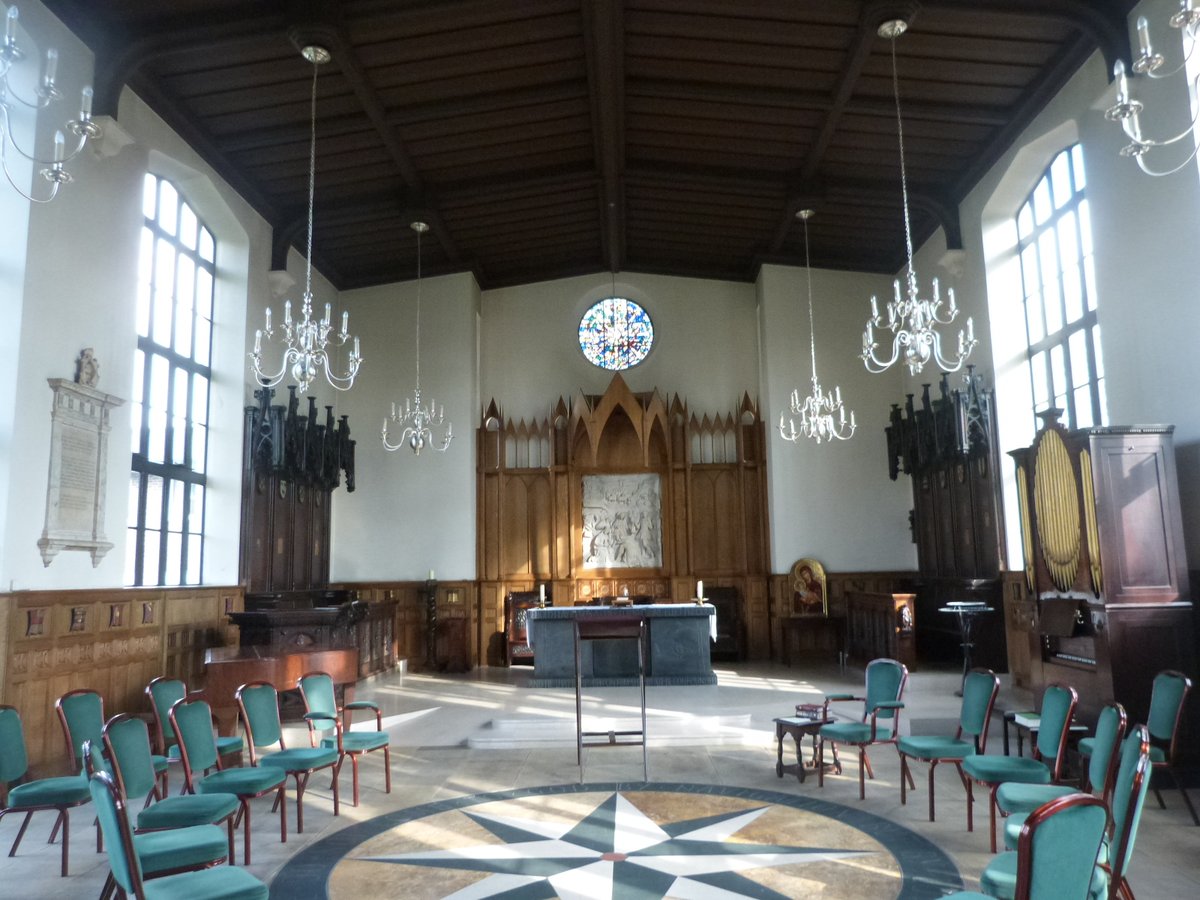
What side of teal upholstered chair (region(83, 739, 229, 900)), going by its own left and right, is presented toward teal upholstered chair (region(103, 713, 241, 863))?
left

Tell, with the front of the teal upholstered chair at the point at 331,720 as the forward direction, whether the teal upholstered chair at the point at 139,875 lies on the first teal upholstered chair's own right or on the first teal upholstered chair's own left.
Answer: on the first teal upholstered chair's own right

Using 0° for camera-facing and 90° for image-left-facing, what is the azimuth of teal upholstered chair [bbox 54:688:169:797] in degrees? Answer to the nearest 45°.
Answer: approximately 315°

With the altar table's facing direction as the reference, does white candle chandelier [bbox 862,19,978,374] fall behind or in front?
in front

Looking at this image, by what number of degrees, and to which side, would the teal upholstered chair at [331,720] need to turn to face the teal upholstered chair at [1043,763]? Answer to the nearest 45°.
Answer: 0° — it already faces it

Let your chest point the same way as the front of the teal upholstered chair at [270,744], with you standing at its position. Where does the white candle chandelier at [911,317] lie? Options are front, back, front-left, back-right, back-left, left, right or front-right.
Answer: front-left

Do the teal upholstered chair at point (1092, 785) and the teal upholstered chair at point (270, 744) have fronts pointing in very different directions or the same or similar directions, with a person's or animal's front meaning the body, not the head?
very different directions

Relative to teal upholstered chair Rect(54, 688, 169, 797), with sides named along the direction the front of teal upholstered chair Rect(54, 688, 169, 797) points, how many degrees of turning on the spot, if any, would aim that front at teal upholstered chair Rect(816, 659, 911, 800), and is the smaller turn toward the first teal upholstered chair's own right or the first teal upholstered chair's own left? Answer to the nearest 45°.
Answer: approximately 45° to the first teal upholstered chair's own left

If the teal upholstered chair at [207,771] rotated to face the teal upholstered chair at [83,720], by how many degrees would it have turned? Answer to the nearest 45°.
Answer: approximately 180°

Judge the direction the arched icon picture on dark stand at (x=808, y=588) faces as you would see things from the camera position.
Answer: facing the viewer

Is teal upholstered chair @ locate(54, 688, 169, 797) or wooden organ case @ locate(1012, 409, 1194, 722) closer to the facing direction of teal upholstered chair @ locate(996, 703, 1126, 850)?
the teal upholstered chair

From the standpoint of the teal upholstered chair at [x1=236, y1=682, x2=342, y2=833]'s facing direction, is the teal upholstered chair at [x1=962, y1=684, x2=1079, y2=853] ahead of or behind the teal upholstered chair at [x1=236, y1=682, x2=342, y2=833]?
ahead

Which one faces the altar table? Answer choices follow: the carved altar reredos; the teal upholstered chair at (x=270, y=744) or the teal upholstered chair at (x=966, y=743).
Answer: the carved altar reredos

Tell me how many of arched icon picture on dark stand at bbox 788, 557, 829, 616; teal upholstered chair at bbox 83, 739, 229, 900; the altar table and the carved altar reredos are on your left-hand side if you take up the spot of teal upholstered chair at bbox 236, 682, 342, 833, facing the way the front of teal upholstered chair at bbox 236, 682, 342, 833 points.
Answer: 3

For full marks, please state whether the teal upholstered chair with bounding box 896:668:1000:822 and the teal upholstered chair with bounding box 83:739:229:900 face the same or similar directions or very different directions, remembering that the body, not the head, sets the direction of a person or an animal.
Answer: very different directions

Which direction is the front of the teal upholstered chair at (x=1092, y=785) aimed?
to the viewer's left

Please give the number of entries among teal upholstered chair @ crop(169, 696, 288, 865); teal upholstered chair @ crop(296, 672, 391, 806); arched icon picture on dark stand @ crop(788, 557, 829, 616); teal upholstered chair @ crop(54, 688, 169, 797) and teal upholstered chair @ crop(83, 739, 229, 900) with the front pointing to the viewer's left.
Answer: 0

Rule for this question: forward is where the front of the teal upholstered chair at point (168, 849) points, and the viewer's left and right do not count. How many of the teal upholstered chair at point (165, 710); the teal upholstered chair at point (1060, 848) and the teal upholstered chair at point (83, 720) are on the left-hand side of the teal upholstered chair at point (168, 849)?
2

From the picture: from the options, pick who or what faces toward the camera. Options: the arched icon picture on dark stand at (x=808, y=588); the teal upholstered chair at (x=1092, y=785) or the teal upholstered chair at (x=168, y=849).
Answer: the arched icon picture on dark stand

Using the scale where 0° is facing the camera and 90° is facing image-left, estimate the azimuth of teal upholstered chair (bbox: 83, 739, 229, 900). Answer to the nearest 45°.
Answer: approximately 270°

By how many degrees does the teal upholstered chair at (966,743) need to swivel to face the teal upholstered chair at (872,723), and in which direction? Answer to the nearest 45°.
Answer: approximately 90° to its right
